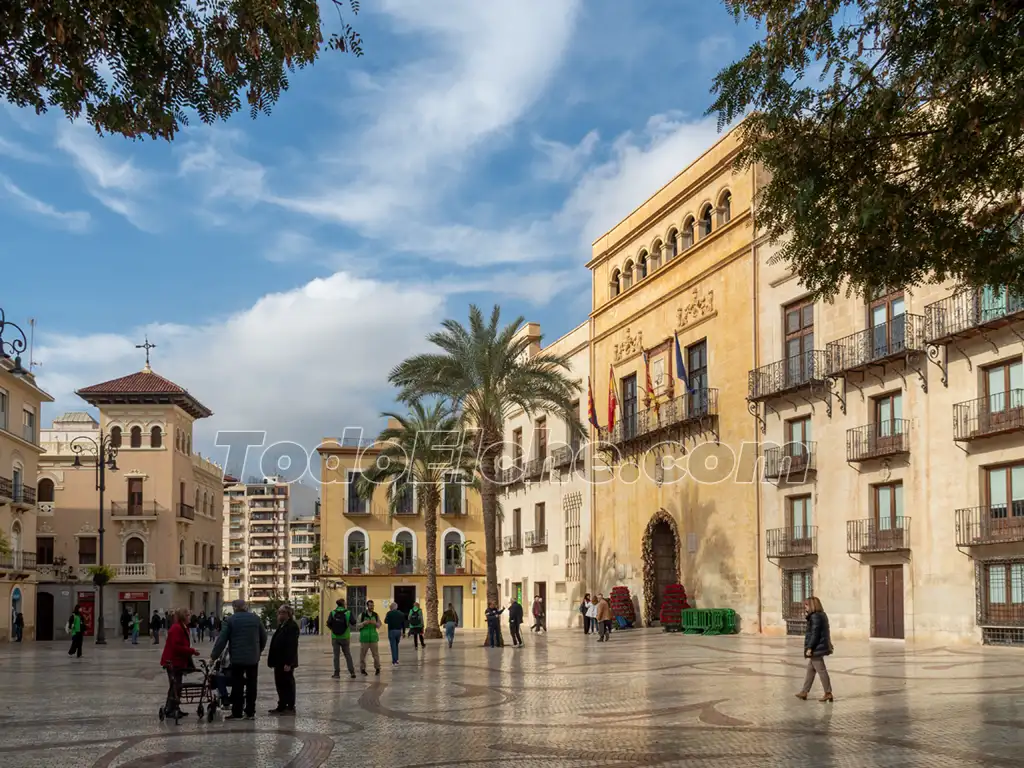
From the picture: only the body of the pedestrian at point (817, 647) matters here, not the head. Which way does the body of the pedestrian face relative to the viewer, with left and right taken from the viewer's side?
facing to the left of the viewer

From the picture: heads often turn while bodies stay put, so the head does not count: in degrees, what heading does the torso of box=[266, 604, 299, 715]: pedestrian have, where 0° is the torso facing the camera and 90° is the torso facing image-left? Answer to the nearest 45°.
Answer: approximately 90°

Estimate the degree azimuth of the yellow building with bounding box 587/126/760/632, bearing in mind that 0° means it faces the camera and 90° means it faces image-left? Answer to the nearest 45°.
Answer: approximately 45°

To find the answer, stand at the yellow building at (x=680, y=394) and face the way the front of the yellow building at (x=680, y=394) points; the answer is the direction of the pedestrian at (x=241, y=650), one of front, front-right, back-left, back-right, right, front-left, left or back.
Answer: front-left

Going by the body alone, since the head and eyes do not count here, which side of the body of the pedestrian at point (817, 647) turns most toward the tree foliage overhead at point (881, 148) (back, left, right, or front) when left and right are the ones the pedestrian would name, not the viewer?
left

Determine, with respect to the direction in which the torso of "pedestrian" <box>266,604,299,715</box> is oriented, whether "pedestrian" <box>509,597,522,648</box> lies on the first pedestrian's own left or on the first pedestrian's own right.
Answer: on the first pedestrian's own right

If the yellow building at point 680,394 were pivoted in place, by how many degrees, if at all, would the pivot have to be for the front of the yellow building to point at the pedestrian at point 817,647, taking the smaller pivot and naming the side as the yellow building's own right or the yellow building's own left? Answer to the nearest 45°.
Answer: approximately 45° to the yellow building's own left

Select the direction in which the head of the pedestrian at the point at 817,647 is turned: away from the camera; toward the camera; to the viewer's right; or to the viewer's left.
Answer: to the viewer's left

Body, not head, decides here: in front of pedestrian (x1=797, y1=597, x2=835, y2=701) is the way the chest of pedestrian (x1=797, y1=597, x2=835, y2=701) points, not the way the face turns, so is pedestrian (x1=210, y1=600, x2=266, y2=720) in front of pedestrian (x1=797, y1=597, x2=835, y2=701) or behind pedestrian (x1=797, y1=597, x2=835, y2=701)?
in front
